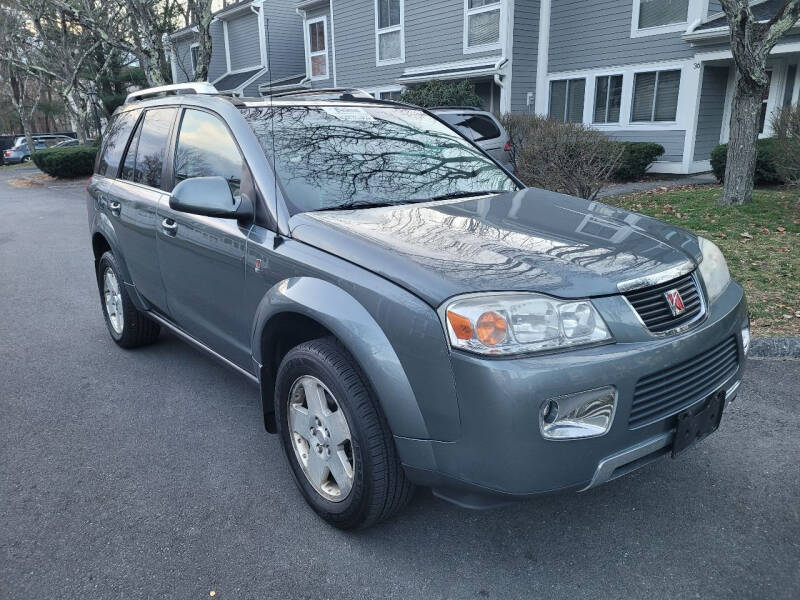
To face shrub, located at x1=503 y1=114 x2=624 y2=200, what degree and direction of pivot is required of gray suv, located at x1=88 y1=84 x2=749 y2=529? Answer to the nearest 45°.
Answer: approximately 135° to its left

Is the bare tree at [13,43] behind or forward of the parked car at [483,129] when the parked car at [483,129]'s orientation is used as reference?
forward

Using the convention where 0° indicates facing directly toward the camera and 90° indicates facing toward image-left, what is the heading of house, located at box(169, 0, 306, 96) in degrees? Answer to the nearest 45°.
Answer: approximately 45°

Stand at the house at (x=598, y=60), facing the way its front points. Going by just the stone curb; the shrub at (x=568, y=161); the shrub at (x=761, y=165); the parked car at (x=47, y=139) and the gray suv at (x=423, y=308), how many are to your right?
1

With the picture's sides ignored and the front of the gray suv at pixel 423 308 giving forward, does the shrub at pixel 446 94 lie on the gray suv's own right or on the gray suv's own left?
on the gray suv's own left

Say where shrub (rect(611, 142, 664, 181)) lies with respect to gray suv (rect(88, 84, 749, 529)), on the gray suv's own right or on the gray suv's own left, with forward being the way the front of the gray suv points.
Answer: on the gray suv's own left

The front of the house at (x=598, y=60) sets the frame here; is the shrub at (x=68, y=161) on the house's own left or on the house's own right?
on the house's own right

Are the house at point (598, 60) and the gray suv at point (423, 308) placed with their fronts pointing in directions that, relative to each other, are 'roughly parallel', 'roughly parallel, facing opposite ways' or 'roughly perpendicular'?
roughly perpendicular

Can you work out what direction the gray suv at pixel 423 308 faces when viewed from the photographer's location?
facing the viewer and to the right of the viewer

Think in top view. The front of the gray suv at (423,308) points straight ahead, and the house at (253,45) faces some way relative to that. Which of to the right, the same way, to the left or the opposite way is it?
to the right

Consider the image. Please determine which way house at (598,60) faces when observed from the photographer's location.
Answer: facing the viewer and to the left of the viewer

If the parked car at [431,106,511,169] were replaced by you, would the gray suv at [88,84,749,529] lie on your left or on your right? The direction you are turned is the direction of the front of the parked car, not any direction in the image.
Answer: on your left
